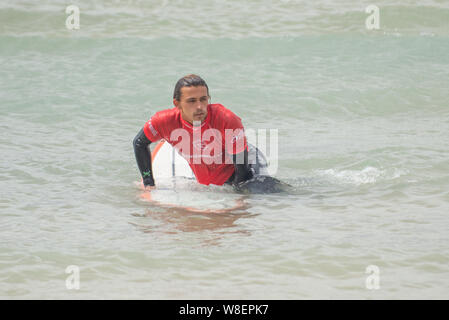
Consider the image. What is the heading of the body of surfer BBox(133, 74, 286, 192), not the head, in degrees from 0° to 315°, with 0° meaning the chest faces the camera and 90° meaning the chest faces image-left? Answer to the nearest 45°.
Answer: approximately 0°
